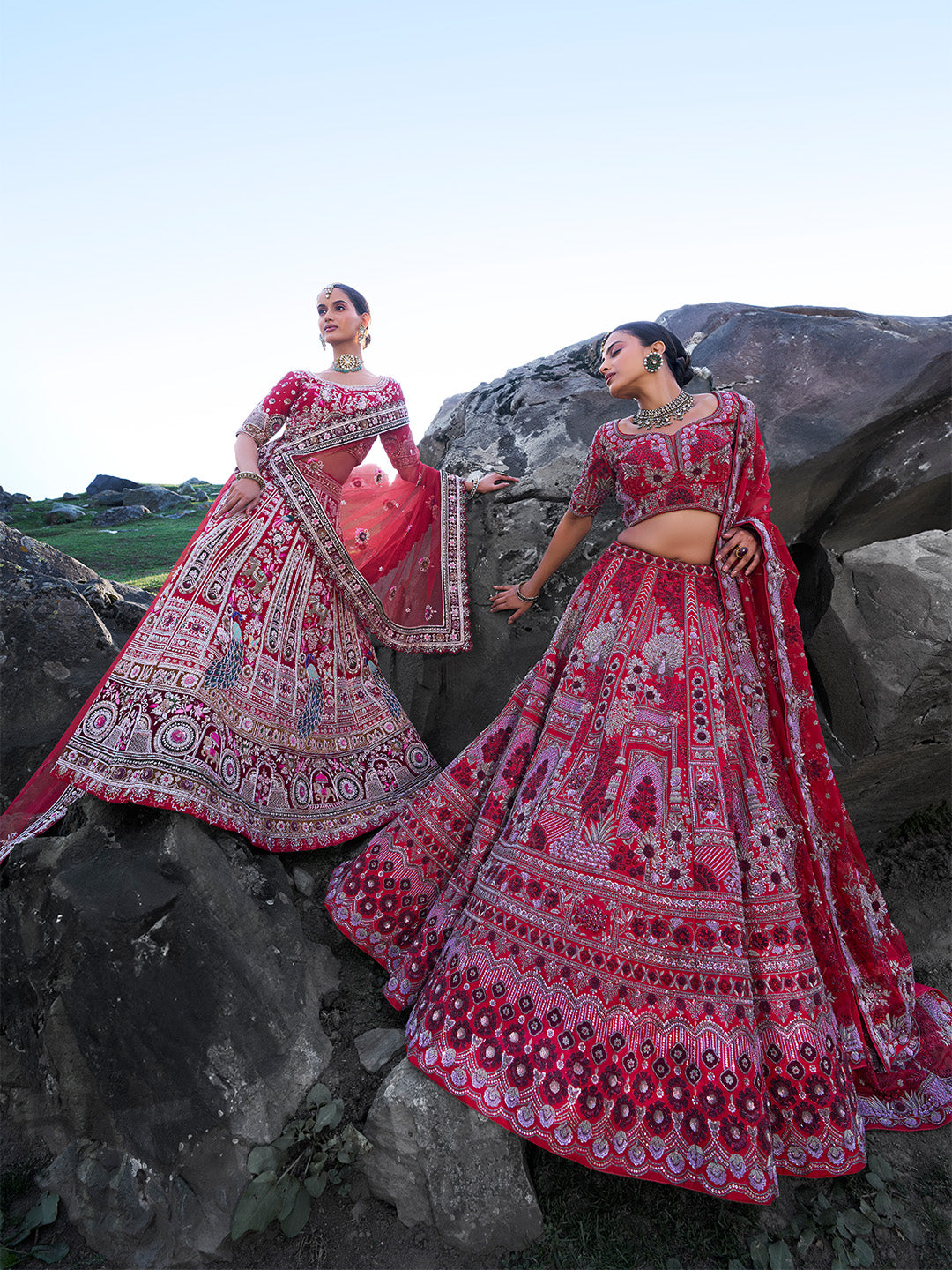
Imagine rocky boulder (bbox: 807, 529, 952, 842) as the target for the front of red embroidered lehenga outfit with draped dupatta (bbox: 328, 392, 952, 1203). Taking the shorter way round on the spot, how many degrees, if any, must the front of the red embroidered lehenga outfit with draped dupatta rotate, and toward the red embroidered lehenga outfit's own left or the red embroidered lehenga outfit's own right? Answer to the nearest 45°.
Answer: approximately 135° to the red embroidered lehenga outfit's own left

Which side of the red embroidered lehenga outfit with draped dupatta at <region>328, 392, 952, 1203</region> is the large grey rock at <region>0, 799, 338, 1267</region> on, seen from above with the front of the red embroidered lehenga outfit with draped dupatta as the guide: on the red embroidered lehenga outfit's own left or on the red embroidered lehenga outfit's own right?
on the red embroidered lehenga outfit's own right

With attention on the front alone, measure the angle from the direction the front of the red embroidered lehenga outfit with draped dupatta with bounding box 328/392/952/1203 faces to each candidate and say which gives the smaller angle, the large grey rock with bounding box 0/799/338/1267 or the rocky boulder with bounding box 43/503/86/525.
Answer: the large grey rock

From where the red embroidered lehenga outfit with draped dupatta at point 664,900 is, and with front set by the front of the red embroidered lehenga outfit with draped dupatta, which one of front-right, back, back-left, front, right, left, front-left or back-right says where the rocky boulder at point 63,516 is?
back-right

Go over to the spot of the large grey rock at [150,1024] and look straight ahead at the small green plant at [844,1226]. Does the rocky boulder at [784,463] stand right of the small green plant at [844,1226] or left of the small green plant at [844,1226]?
left

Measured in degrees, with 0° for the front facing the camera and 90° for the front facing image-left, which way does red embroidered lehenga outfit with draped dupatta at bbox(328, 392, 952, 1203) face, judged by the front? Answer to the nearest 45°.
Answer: approximately 0°

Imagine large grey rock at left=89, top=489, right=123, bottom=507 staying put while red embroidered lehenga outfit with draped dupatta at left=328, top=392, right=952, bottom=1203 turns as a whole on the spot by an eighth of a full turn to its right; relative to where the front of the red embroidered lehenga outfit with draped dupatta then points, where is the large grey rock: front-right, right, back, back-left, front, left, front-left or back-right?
right

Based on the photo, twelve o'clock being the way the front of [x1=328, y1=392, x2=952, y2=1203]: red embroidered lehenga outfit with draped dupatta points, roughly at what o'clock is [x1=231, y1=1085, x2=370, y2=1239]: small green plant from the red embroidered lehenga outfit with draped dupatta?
The small green plant is roughly at 2 o'clock from the red embroidered lehenga outfit with draped dupatta.

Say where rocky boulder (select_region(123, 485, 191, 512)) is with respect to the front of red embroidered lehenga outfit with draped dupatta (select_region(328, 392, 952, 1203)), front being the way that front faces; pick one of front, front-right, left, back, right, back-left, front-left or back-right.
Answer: back-right

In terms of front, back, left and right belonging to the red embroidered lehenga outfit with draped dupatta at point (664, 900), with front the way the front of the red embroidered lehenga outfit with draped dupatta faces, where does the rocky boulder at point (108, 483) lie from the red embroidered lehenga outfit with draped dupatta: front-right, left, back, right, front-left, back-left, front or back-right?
back-right
